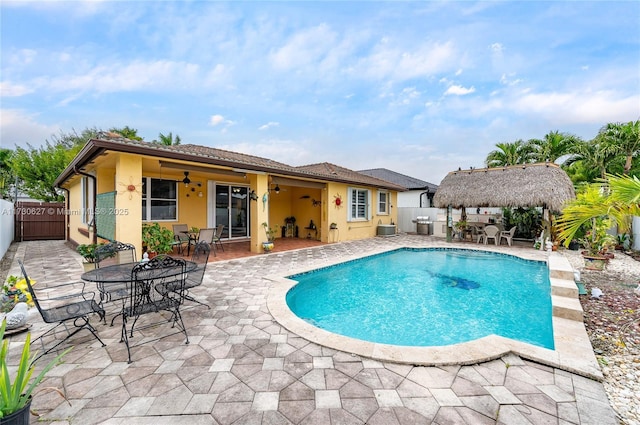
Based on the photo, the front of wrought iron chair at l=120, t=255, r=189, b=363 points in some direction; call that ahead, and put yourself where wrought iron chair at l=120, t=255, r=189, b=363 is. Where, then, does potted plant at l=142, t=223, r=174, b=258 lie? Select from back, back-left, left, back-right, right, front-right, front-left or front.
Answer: front-right

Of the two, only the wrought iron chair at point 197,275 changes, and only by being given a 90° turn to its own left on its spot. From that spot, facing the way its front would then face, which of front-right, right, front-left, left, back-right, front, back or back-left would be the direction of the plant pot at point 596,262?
left

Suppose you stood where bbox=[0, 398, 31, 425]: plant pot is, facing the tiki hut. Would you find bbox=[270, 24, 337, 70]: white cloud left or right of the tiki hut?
left

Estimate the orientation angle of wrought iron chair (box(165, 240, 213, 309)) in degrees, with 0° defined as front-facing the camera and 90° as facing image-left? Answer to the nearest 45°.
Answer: approximately 90°

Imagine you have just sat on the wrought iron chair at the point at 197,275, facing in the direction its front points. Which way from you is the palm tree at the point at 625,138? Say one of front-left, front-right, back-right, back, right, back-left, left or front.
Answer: back

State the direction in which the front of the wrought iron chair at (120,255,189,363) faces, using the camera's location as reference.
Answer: facing away from the viewer and to the left of the viewer
